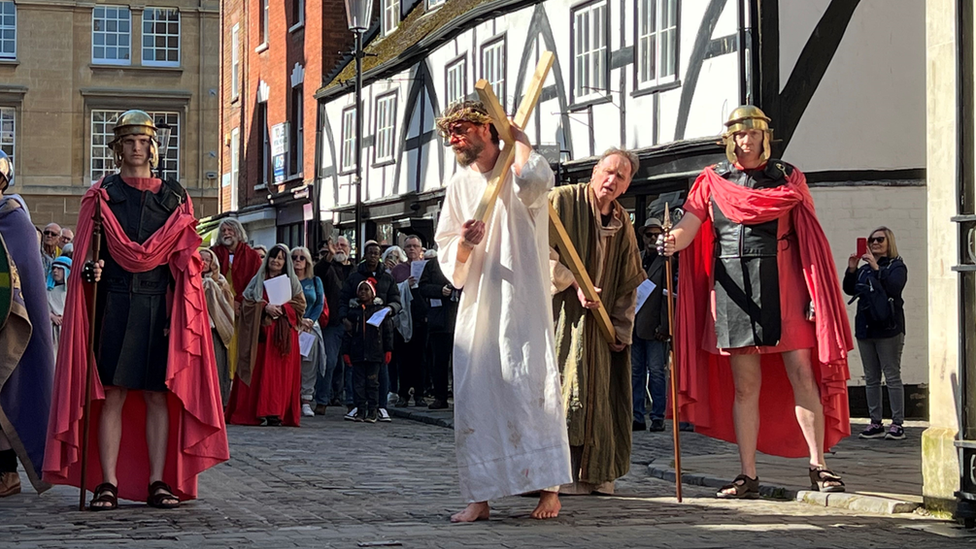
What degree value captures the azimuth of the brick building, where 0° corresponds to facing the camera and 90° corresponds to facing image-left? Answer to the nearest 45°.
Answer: approximately 45°

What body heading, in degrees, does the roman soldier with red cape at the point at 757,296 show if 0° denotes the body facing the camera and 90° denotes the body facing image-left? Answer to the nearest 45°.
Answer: approximately 0°

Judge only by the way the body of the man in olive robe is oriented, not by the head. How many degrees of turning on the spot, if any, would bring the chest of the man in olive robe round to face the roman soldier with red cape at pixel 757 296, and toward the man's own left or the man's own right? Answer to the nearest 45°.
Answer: approximately 135° to the man's own left

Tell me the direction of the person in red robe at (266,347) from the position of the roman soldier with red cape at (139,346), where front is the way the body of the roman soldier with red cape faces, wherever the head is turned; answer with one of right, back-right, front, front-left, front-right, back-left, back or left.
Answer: back

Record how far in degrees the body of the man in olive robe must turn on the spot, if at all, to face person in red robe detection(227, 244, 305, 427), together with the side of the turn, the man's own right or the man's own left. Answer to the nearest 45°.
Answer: approximately 90° to the man's own right

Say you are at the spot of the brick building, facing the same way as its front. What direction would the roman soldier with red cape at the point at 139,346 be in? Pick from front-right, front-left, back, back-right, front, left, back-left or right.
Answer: front-left

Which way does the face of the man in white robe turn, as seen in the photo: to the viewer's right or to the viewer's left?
to the viewer's left

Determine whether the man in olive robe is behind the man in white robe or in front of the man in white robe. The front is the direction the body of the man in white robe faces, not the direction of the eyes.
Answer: behind

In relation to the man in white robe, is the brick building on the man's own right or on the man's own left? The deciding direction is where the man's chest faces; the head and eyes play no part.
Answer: on the man's own right
